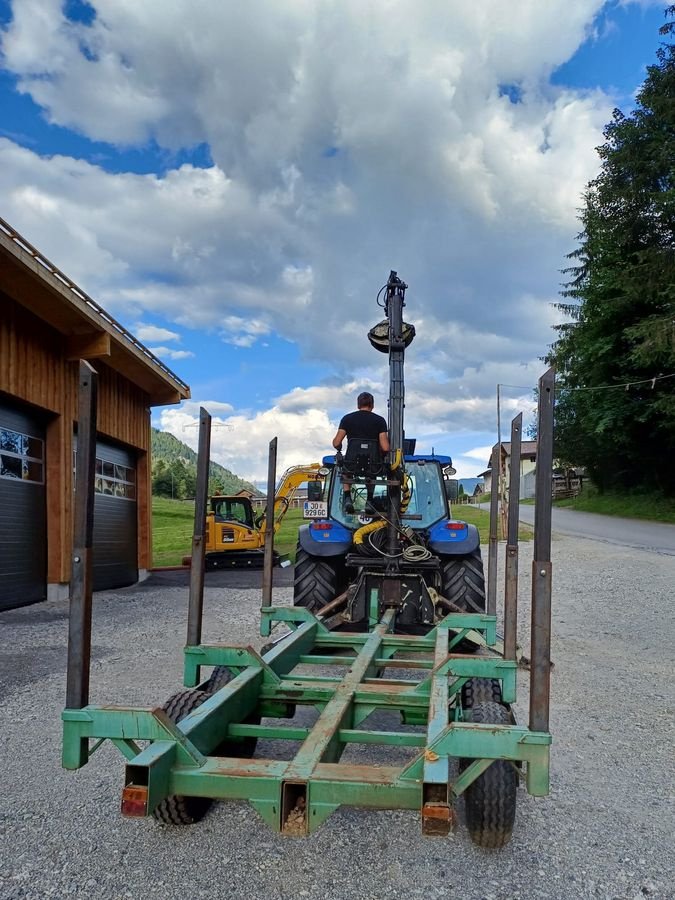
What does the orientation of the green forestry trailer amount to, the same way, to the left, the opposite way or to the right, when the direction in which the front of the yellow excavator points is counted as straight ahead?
to the left

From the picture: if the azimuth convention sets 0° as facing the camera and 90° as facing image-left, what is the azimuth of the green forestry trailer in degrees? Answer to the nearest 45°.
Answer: approximately 180°

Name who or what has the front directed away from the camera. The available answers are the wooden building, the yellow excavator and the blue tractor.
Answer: the blue tractor

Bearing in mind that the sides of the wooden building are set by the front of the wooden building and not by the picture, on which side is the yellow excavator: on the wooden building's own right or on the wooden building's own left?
on the wooden building's own left

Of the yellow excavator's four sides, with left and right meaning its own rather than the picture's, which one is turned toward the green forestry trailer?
right

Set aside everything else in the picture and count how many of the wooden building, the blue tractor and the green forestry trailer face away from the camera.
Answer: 2

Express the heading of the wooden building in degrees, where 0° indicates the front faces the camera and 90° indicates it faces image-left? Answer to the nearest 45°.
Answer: approximately 315°

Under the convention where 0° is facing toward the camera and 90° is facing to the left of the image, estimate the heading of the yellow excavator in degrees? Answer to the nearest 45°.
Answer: approximately 270°

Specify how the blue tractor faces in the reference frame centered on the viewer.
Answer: facing away from the viewer
